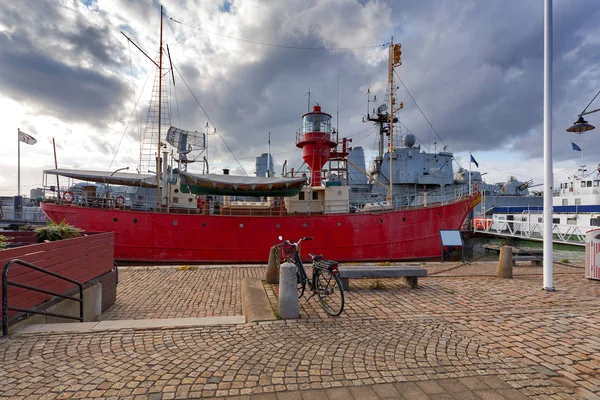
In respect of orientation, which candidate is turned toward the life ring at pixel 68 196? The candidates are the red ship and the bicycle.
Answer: the bicycle

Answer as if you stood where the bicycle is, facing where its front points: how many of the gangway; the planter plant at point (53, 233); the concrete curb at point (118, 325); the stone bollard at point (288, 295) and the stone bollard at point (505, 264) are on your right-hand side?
2

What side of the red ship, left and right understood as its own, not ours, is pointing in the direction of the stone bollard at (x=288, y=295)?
right

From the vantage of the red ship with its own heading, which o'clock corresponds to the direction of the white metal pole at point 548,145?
The white metal pole is roughly at 2 o'clock from the red ship.

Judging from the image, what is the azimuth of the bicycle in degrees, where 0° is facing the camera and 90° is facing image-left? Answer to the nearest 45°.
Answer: approximately 135°

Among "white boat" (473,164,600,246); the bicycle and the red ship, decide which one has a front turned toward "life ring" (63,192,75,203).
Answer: the bicycle

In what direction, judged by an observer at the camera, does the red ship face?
facing to the right of the viewer

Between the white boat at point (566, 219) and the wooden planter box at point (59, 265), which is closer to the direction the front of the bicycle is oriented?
the wooden planter box

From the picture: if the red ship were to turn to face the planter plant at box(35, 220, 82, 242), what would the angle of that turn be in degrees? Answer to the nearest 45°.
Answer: approximately 90° to its right
